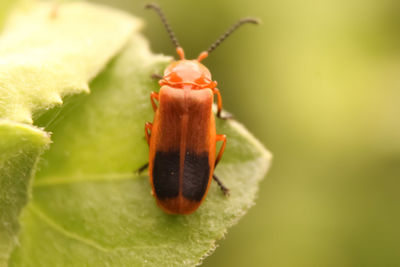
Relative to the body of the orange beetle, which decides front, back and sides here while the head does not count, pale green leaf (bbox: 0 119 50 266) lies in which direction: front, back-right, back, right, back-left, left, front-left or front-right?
back-left

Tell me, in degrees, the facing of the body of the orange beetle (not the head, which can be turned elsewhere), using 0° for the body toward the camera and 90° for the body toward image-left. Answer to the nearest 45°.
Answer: approximately 180°

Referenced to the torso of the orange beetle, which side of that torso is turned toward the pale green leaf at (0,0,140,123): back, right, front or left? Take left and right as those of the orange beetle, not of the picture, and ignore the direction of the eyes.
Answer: left

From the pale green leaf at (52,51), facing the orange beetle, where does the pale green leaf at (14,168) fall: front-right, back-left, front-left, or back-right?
front-right

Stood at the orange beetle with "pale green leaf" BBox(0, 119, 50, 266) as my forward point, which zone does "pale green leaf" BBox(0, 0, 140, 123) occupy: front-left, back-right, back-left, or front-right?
front-right
